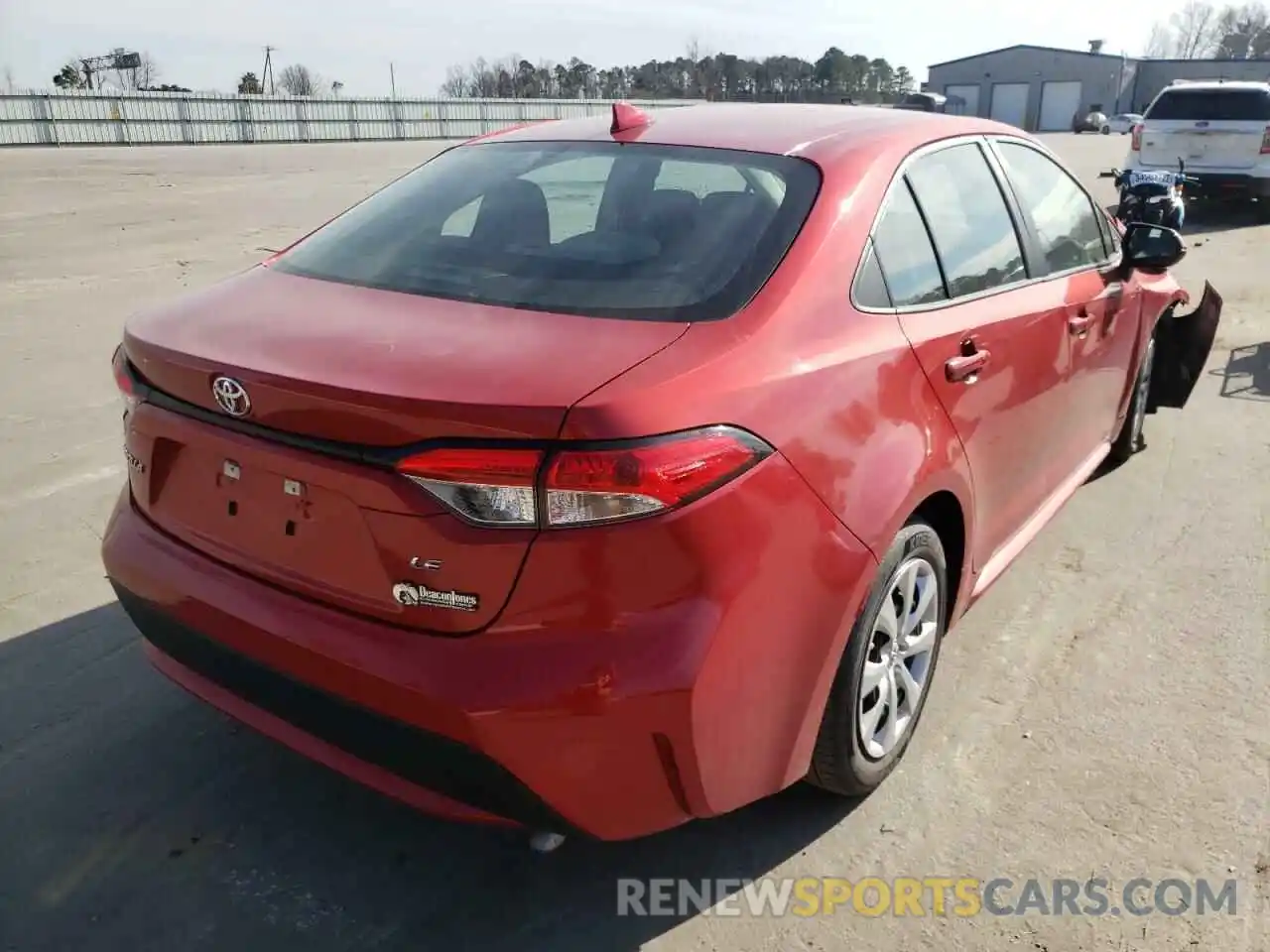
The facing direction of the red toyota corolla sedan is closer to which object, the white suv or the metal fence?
the white suv

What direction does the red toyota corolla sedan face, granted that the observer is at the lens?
facing away from the viewer and to the right of the viewer

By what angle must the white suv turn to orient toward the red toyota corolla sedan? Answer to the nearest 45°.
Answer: approximately 180°

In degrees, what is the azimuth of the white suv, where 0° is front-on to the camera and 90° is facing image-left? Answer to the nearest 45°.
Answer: approximately 180°

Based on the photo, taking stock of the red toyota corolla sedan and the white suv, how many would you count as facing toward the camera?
0

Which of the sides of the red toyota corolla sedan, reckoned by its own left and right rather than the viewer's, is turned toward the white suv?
front
